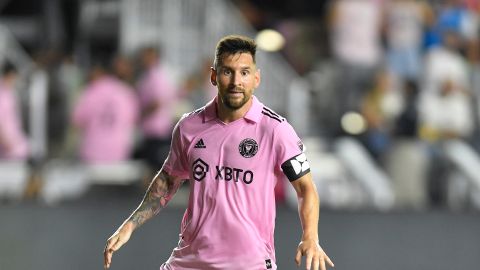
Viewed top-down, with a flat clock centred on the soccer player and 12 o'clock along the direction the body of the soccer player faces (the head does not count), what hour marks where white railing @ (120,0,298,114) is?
The white railing is roughly at 6 o'clock from the soccer player.

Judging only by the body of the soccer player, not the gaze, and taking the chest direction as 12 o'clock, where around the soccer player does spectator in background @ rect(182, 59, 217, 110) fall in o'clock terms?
The spectator in background is roughly at 6 o'clock from the soccer player.

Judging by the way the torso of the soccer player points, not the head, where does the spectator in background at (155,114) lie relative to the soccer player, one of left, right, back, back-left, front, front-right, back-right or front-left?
back

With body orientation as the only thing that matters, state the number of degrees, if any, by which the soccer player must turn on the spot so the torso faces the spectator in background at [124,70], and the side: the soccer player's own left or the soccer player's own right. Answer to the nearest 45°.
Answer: approximately 180°

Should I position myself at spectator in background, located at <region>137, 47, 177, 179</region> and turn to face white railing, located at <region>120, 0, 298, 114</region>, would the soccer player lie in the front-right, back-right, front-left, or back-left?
back-right

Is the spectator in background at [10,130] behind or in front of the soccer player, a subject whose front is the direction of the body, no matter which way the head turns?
behind

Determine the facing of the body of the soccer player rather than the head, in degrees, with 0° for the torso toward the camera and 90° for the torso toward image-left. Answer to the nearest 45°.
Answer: approximately 0°
